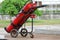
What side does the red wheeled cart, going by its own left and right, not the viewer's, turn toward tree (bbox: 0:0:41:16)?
right

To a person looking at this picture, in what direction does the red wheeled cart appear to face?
facing to the left of the viewer
